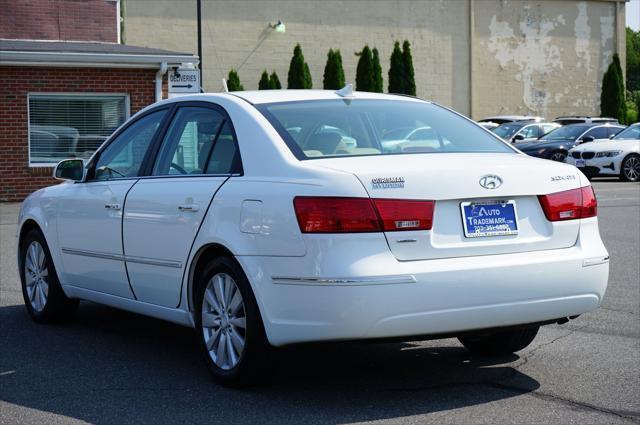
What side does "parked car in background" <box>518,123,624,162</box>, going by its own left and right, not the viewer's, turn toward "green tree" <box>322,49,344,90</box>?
right

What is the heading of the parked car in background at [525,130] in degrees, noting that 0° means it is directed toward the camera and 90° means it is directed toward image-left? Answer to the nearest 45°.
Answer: approximately 45°

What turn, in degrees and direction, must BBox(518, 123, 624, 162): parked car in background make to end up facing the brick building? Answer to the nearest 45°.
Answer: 0° — it already faces it

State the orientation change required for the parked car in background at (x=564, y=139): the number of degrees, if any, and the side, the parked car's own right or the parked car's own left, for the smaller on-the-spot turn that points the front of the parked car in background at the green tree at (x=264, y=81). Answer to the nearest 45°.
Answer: approximately 90° to the parked car's own right

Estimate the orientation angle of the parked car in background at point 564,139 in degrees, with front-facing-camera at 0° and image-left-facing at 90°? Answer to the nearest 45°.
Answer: approximately 45°

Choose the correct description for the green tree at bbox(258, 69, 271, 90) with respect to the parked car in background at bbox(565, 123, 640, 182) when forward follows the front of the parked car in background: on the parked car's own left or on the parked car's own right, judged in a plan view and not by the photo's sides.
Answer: on the parked car's own right

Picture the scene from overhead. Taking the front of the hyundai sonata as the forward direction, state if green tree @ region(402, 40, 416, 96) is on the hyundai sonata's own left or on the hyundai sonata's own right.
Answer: on the hyundai sonata's own right

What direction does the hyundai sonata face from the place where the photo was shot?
facing away from the viewer and to the left of the viewer

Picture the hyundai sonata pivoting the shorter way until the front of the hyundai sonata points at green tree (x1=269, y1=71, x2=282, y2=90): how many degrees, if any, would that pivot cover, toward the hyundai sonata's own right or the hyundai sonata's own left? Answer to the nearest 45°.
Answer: approximately 45° to the hyundai sonata's own right
